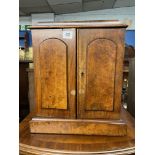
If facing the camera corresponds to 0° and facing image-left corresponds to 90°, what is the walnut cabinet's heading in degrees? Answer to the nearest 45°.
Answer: approximately 0°
